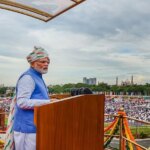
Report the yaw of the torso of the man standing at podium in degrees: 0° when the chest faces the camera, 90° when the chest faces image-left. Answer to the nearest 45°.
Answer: approximately 270°
